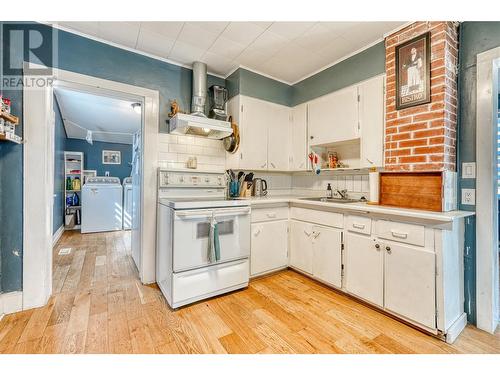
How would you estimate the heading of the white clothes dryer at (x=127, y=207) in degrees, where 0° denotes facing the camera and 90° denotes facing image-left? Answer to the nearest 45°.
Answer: approximately 0°

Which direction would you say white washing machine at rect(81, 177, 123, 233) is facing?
toward the camera

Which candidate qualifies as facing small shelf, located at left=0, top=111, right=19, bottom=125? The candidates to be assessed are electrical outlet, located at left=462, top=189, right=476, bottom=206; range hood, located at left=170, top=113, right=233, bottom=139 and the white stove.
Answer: the electrical outlet

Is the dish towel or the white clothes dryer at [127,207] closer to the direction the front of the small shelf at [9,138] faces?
the dish towel

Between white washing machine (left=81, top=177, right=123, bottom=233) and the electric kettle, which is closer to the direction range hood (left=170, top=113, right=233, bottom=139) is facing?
the electric kettle

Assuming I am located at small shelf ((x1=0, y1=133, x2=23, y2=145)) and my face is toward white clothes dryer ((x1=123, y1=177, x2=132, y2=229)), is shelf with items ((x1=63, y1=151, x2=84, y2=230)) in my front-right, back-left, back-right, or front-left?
front-left

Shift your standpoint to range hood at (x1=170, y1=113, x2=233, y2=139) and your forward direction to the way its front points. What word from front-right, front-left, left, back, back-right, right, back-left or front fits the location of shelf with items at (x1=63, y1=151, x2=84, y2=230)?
back

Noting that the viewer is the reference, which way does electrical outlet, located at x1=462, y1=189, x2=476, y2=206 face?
facing the viewer and to the left of the viewer

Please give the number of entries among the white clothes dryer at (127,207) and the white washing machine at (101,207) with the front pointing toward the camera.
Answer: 2

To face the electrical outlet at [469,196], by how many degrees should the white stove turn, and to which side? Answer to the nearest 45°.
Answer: approximately 45° to its left

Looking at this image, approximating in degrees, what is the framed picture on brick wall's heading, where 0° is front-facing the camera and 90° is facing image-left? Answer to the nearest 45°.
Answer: approximately 45°

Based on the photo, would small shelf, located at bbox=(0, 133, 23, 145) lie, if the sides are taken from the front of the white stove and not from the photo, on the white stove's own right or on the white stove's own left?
on the white stove's own right

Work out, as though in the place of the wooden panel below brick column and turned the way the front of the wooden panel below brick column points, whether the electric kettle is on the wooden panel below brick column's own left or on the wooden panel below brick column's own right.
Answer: on the wooden panel below brick column's own right

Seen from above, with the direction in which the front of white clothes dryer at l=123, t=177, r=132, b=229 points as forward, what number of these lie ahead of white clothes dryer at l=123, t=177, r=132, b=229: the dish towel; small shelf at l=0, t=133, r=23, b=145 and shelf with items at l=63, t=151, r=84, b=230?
2
